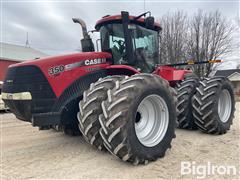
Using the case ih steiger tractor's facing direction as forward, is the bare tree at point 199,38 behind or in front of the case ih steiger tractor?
behind

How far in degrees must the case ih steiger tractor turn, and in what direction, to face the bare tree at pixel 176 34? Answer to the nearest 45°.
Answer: approximately 135° to its right

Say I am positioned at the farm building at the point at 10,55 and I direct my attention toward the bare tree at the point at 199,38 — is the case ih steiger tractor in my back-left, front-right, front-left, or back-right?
front-right

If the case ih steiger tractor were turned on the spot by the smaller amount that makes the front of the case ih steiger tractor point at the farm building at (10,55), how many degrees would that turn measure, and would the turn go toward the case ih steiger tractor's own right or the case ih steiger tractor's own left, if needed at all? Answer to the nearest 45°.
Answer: approximately 90° to the case ih steiger tractor's own right

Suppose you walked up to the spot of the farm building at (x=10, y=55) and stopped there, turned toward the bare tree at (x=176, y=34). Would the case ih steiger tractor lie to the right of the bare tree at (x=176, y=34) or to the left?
right
